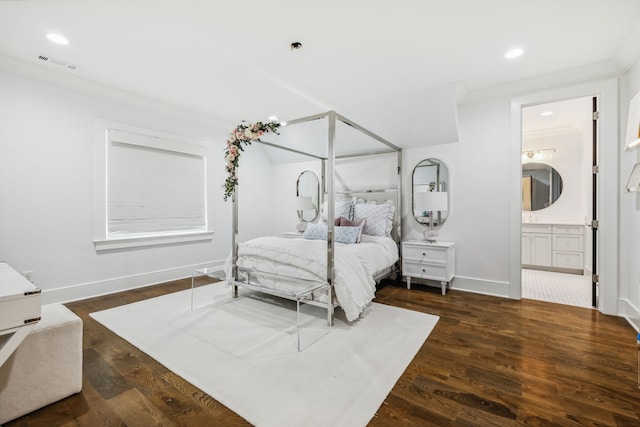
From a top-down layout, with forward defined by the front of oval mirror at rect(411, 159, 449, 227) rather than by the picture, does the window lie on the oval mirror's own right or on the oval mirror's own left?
on the oval mirror's own right

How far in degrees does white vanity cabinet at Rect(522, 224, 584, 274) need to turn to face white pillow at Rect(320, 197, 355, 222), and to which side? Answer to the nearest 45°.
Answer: approximately 45° to its right

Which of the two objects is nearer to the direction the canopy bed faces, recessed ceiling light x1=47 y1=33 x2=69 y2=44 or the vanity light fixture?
the recessed ceiling light

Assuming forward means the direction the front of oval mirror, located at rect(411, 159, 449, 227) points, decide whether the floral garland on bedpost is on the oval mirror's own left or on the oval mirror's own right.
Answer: on the oval mirror's own right

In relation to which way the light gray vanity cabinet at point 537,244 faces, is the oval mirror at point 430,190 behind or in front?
in front

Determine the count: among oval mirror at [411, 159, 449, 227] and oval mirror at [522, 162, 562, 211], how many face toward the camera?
2

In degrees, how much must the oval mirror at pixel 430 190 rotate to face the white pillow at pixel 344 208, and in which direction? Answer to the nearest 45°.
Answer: approximately 90° to its right

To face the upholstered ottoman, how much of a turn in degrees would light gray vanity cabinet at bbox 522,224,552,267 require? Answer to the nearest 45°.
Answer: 0° — it already faces it

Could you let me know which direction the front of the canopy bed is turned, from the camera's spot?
facing the viewer and to the left of the viewer

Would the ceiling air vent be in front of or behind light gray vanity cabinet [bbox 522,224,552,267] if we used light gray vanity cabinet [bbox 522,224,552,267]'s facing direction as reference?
in front

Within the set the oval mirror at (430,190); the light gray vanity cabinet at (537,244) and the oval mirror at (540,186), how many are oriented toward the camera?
3
